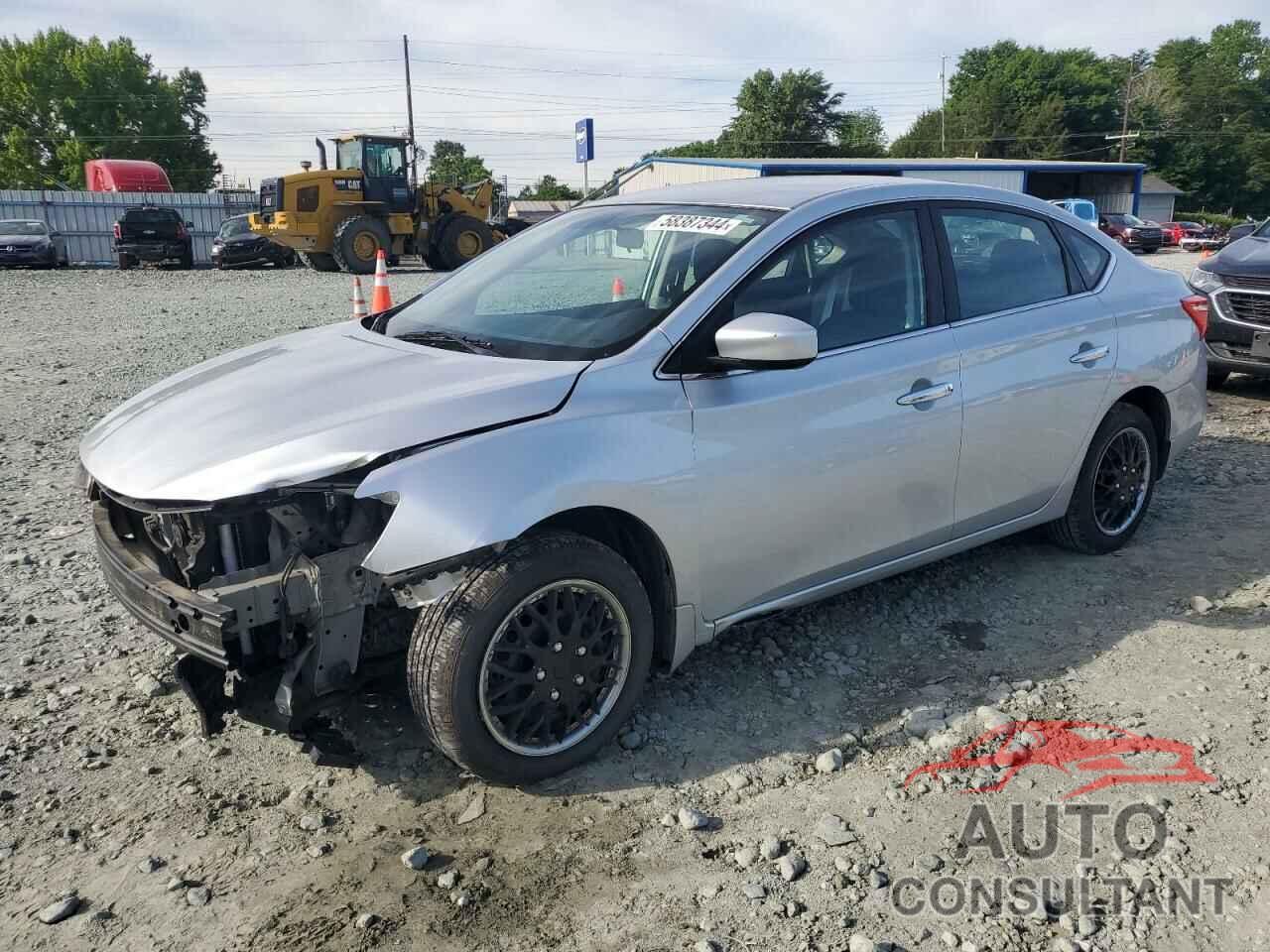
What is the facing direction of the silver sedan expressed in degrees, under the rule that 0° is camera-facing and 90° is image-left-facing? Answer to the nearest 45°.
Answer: approximately 45°

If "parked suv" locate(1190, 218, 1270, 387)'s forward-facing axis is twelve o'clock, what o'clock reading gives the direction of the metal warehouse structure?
The metal warehouse structure is roughly at 4 o'clock from the parked suv.

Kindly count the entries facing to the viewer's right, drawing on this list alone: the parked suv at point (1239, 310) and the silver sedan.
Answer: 0

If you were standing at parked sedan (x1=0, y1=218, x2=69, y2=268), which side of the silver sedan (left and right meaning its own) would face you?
right

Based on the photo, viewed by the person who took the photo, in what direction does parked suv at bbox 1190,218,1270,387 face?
facing the viewer and to the left of the viewer

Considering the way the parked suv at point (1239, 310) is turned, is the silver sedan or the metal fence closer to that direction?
the silver sedan

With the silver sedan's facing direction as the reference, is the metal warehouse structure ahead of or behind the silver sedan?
behind

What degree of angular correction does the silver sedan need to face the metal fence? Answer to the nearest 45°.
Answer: approximately 90° to its right

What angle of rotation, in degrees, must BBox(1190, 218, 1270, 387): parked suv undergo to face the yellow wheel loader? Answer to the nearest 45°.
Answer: approximately 90° to its right

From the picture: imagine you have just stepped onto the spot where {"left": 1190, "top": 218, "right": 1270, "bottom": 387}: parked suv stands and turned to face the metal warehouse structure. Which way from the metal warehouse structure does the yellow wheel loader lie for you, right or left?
left
